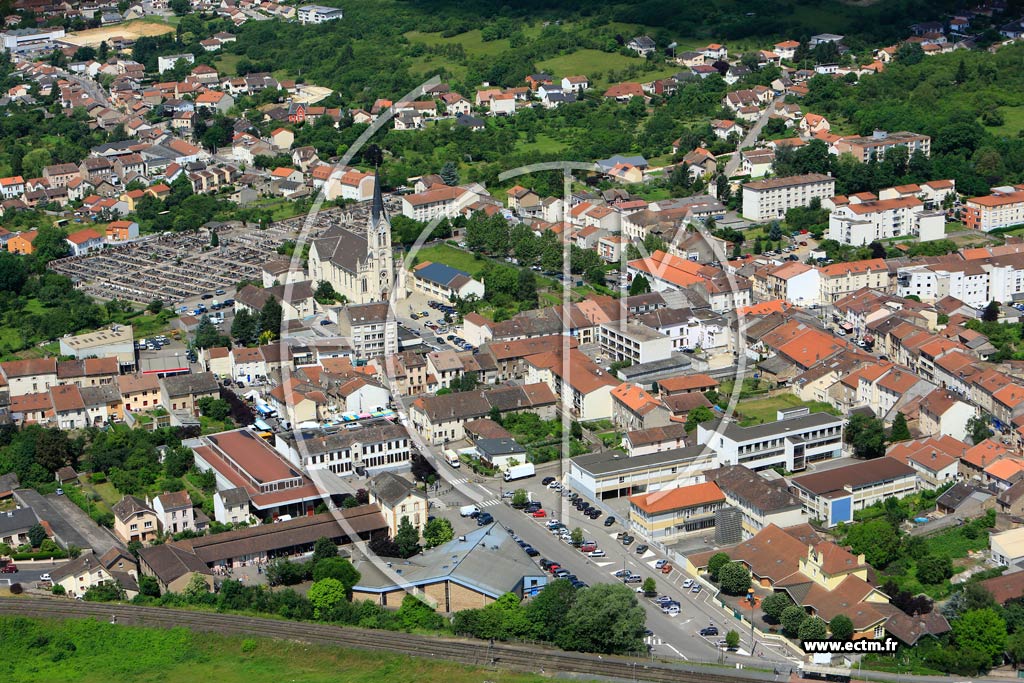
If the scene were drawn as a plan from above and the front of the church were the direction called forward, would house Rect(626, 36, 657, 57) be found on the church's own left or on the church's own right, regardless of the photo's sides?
on the church's own left

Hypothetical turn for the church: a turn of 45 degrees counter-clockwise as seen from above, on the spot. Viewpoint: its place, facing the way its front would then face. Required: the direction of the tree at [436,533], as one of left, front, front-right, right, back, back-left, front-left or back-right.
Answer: right

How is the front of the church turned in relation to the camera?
facing the viewer and to the right of the viewer

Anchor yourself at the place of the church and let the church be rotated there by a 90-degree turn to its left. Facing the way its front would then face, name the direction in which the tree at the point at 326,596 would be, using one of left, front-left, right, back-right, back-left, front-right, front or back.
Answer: back-right

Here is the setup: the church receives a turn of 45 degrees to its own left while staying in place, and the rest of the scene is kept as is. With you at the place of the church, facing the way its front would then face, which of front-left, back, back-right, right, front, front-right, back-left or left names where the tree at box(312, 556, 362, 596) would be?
right

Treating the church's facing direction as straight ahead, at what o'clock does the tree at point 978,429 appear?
The tree is roughly at 12 o'clock from the church.

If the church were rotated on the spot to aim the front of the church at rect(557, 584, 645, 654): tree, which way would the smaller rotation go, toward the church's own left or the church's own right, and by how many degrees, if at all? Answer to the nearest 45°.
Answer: approximately 45° to the church's own right

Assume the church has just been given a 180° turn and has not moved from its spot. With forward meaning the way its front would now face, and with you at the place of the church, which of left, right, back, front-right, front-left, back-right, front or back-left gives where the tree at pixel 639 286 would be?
back-right

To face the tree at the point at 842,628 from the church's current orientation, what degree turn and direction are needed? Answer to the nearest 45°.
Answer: approximately 45° to its right

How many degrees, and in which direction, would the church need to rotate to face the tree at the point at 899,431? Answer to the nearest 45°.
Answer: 0° — it already faces it

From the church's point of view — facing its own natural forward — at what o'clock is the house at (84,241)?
The house is roughly at 6 o'clock from the church.

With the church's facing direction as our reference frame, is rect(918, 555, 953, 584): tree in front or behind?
in front

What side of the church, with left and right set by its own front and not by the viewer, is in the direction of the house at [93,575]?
right

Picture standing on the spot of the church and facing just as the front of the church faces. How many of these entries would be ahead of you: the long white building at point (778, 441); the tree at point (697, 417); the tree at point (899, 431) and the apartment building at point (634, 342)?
4

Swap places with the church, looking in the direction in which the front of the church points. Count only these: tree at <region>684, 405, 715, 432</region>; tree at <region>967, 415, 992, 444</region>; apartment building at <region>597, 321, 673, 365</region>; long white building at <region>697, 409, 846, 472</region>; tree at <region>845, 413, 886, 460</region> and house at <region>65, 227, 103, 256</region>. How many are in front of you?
5

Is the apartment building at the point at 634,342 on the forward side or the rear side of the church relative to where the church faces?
on the forward side

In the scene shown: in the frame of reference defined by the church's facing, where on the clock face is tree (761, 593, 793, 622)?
The tree is roughly at 1 o'clock from the church.
